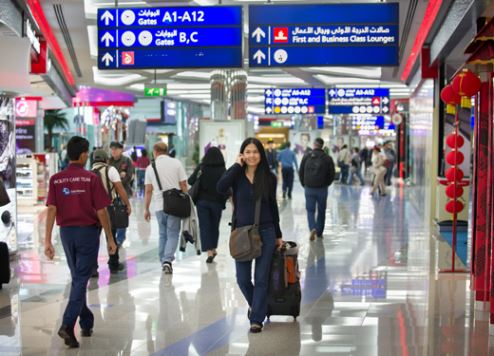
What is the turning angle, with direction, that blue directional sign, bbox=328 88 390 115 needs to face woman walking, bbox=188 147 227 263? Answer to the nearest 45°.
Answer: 0° — it already faces them

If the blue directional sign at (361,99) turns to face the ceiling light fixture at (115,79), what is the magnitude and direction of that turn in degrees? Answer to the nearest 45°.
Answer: approximately 90° to its right

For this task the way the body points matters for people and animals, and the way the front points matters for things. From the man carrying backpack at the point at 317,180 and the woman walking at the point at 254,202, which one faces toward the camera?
the woman walking

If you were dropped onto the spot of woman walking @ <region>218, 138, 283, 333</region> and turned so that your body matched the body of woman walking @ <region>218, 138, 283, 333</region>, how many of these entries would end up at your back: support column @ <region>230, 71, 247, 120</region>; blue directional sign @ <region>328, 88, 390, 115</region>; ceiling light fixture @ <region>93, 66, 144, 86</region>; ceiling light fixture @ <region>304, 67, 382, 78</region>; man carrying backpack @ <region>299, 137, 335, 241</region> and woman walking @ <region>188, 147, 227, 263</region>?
6

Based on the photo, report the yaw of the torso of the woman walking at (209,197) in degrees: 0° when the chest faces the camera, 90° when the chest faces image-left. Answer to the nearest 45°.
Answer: approximately 180°

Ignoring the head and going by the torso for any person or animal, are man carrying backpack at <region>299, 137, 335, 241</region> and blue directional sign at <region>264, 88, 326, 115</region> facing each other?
yes

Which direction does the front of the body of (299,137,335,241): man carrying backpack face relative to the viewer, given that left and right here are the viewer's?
facing away from the viewer

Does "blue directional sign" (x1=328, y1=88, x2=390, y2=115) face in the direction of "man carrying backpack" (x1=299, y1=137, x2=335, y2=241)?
yes

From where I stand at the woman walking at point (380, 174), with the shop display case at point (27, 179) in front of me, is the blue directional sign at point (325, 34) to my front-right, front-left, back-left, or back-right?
front-left

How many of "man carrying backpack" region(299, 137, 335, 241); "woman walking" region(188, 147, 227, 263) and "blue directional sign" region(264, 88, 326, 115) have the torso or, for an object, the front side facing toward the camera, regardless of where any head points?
1

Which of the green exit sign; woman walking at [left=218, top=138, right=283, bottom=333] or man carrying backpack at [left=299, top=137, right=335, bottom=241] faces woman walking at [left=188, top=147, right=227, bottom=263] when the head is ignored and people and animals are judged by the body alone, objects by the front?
the green exit sign

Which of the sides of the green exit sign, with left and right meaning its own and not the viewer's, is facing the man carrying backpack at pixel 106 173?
front

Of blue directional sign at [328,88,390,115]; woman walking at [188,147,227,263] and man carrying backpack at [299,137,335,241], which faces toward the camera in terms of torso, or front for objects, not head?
the blue directional sign

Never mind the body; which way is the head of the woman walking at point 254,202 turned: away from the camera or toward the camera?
toward the camera

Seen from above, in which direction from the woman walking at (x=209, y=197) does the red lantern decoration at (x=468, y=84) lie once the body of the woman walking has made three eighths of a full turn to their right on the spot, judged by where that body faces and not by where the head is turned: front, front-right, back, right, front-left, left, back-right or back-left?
front

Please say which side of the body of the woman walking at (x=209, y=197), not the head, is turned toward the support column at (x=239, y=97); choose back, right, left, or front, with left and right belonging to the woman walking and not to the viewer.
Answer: front

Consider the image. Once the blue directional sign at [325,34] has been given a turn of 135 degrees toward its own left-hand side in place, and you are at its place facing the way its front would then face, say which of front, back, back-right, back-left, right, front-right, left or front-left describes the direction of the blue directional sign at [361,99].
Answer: front-left

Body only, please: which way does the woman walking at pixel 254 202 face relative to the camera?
toward the camera

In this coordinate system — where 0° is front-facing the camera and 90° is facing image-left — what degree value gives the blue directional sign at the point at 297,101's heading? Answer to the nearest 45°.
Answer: approximately 0°

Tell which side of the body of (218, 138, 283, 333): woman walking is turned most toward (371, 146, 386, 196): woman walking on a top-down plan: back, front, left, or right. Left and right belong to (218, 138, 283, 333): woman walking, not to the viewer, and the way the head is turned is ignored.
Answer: back
